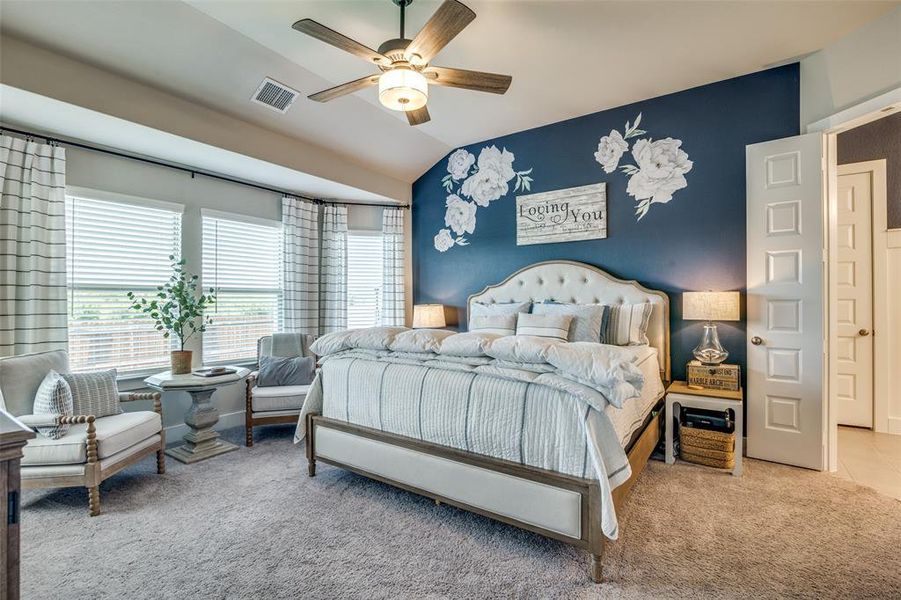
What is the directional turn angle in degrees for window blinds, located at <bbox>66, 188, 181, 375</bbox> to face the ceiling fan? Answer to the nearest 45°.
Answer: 0° — it already faces it

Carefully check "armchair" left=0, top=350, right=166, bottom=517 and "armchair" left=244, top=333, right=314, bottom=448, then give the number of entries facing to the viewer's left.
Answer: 0

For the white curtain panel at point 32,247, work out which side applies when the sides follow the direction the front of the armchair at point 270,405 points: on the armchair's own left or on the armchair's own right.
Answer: on the armchair's own right

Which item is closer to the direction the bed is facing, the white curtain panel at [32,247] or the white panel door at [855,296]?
the white curtain panel

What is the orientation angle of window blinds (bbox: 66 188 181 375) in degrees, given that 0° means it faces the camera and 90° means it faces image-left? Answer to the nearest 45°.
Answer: approximately 315°

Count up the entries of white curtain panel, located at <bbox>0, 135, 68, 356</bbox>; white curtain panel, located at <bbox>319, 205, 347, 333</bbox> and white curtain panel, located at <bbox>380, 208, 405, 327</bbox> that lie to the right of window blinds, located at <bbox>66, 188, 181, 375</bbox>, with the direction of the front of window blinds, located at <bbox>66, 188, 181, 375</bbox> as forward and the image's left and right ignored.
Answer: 1

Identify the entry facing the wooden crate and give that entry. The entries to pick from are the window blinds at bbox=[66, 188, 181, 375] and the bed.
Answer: the window blinds

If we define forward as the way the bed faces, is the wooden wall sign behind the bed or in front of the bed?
behind

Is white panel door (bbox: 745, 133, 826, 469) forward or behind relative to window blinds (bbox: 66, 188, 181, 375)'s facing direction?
forward

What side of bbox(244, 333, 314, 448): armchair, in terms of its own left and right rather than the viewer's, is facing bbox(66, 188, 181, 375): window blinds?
right
